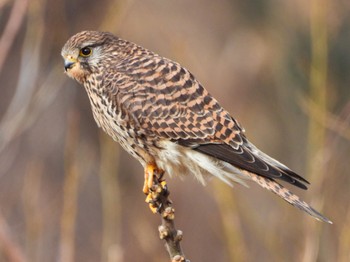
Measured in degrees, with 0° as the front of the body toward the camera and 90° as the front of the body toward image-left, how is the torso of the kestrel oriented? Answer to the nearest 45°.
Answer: approximately 90°
